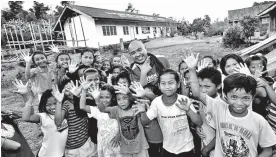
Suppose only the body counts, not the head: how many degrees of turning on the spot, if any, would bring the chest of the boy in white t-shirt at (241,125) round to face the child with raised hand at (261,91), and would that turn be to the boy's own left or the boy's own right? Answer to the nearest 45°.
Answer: approximately 180°

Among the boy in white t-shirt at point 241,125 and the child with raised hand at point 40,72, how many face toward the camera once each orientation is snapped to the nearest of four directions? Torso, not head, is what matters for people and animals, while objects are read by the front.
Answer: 2

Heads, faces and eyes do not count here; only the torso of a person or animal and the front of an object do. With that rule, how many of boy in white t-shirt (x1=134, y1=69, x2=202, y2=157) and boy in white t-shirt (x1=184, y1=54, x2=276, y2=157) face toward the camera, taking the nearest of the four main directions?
2

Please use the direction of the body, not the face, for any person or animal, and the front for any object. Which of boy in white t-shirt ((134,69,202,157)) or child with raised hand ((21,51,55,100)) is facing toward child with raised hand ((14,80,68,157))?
child with raised hand ((21,51,55,100))

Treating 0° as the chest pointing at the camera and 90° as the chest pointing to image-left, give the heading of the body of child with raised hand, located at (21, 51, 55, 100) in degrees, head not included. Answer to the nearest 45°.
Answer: approximately 0°

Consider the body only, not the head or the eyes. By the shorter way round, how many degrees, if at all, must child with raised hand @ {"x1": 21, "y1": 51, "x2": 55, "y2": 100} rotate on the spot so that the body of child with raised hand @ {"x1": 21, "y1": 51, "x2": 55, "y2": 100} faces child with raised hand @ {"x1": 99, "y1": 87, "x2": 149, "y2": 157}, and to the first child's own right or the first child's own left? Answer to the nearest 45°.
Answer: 0° — they already face them

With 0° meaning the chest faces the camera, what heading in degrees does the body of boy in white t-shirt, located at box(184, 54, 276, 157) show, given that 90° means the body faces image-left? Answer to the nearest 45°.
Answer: approximately 0°

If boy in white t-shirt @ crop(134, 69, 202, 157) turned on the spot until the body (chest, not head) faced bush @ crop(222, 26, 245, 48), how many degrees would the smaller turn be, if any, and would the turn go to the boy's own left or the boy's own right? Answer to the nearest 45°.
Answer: approximately 180°

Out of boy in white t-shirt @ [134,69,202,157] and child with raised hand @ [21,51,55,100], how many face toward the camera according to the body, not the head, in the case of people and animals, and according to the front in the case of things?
2
